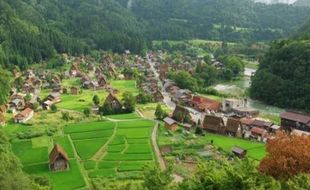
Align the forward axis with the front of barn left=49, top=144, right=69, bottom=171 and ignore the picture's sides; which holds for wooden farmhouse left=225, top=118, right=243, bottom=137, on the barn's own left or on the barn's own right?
on the barn's own left

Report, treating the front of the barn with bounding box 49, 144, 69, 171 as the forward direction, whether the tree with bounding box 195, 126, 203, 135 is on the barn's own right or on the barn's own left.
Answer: on the barn's own left

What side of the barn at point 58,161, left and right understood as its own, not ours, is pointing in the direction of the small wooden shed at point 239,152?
left

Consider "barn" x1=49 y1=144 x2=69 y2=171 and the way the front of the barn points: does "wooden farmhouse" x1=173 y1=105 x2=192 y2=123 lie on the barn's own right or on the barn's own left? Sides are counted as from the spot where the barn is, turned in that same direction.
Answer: on the barn's own left

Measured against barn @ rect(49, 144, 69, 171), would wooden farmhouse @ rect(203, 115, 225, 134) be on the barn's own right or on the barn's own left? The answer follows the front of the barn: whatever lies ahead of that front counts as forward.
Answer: on the barn's own left

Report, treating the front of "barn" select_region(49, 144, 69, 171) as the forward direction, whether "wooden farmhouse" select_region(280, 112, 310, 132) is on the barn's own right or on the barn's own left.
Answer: on the barn's own left

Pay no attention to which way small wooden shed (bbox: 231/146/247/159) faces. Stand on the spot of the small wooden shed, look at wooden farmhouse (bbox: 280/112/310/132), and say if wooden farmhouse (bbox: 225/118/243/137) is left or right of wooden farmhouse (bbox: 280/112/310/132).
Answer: left

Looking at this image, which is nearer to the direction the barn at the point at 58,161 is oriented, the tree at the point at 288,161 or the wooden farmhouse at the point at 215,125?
the tree

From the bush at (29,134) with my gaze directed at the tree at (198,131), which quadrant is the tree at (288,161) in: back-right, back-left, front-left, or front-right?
front-right

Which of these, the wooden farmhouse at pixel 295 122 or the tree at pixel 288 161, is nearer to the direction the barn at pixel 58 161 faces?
the tree

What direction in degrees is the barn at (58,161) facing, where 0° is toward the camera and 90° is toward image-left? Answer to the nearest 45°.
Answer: approximately 0°
